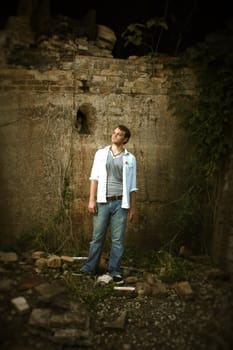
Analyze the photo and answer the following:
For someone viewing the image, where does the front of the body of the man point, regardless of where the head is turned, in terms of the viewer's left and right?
facing the viewer

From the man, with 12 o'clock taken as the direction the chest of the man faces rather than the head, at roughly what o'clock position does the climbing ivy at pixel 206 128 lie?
The climbing ivy is roughly at 8 o'clock from the man.
